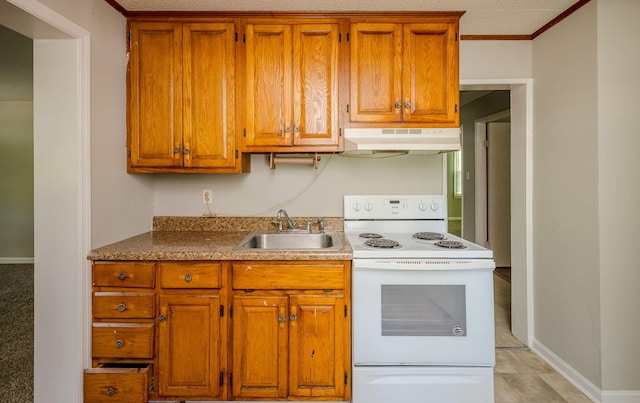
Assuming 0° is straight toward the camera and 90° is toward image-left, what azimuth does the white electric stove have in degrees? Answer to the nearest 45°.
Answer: approximately 0°

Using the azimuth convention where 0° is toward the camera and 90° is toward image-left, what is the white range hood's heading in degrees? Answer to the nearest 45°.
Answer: approximately 0°

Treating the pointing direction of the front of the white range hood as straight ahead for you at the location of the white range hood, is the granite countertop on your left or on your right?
on your right
